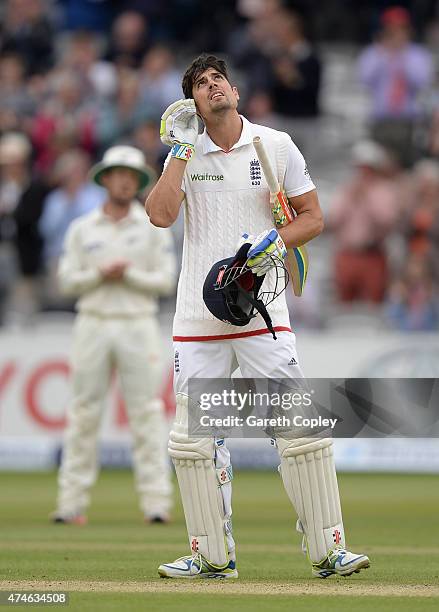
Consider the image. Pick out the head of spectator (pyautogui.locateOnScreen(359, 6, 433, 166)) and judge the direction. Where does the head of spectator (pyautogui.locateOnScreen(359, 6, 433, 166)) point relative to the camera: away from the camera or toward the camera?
toward the camera

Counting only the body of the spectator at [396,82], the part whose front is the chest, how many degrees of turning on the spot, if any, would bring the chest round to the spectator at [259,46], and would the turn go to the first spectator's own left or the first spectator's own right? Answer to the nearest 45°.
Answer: approximately 90° to the first spectator's own right

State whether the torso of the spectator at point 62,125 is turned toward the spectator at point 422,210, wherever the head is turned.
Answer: no

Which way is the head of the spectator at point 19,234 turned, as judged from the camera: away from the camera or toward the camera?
toward the camera

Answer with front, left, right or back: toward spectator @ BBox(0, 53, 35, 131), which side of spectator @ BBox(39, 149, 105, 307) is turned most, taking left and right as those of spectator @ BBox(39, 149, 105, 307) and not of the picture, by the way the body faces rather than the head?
back

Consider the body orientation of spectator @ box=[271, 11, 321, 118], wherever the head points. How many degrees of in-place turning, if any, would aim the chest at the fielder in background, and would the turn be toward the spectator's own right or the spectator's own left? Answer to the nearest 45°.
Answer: approximately 45° to the spectator's own left

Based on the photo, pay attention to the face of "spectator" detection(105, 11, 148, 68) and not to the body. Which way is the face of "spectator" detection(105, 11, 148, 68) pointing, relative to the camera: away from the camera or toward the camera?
toward the camera

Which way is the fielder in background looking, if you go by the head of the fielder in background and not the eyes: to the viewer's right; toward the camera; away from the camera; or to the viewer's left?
toward the camera

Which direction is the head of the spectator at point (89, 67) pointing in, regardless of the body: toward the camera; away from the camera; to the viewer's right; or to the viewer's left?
toward the camera

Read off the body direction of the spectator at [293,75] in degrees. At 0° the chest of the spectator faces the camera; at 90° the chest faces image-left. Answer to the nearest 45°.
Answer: approximately 45°

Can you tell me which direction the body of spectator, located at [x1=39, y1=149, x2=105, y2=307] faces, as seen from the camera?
toward the camera

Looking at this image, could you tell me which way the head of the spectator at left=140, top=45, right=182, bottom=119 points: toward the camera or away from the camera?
toward the camera

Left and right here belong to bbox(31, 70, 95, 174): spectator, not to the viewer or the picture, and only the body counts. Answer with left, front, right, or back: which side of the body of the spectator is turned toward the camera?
front

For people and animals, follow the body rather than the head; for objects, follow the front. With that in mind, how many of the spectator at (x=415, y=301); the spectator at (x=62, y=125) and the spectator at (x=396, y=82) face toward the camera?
3

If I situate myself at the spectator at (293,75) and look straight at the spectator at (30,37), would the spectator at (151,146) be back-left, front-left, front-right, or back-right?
front-left

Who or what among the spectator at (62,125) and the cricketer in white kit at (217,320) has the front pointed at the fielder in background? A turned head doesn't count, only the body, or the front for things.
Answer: the spectator

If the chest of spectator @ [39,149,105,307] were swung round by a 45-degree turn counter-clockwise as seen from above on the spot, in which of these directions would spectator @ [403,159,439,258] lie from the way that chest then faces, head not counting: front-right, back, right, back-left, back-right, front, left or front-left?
front-left

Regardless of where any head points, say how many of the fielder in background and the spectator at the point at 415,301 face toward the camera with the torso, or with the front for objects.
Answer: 2

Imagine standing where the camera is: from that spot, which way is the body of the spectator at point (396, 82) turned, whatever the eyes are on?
toward the camera
